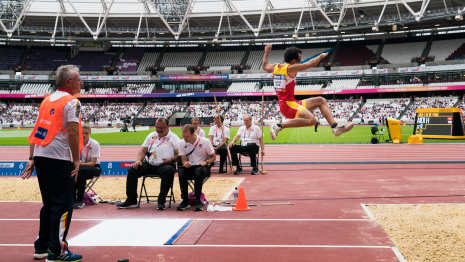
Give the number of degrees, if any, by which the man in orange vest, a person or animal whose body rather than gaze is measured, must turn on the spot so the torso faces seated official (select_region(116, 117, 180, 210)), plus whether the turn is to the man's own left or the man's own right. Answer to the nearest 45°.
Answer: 0° — they already face them

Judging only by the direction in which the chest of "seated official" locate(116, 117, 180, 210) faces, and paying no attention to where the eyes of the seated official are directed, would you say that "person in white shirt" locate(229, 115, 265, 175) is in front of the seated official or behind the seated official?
behind

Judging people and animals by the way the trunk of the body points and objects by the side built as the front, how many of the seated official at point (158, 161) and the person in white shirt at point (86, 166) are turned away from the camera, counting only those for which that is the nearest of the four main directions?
0

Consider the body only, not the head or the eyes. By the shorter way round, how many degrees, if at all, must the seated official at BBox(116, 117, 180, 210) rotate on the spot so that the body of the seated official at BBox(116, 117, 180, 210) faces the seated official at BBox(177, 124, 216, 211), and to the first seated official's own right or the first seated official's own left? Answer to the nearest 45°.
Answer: approximately 135° to the first seated official's own left

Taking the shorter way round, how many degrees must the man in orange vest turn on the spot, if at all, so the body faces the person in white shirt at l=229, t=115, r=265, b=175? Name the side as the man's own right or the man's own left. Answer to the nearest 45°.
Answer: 0° — they already face them

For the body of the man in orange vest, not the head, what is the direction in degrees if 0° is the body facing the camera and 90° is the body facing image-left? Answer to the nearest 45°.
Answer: approximately 225°

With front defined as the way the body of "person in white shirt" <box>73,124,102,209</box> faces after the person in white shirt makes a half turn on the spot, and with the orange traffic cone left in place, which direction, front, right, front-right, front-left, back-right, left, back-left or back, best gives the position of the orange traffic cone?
right

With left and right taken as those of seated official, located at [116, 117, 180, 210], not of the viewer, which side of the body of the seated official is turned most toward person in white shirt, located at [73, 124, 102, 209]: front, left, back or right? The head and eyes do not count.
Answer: right

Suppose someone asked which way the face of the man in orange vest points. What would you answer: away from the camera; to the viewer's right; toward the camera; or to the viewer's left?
to the viewer's right

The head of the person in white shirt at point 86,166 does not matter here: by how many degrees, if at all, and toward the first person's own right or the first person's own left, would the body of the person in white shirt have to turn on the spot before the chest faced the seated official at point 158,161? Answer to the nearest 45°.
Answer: approximately 90° to the first person's own left
